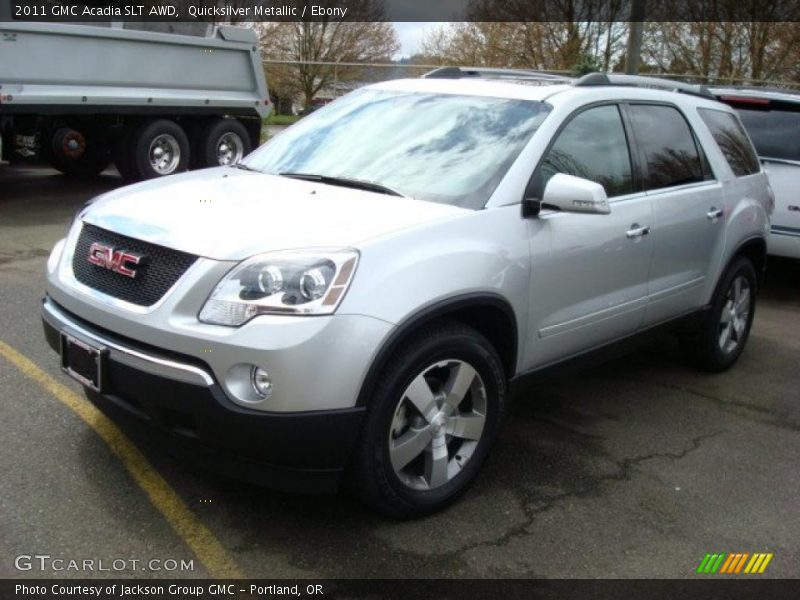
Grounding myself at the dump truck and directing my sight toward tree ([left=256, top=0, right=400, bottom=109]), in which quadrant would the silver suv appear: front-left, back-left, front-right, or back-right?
back-right

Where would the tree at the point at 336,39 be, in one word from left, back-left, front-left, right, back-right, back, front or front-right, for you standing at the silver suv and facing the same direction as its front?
back-right

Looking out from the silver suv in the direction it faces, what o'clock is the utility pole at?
The utility pole is roughly at 5 o'clock from the silver suv.

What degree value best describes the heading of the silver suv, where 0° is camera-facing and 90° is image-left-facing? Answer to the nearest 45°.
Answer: approximately 45°
